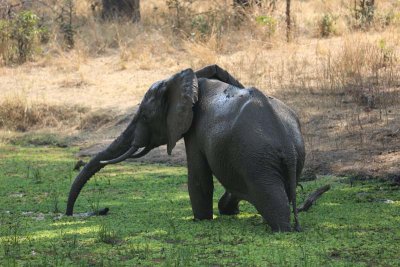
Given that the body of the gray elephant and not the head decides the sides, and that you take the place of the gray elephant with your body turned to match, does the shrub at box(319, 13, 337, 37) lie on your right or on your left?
on your right

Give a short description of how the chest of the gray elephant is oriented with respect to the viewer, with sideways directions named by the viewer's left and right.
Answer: facing away from the viewer and to the left of the viewer

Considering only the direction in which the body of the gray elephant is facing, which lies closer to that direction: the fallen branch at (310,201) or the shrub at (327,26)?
the shrub

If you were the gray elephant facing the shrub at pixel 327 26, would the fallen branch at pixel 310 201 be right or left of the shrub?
right
